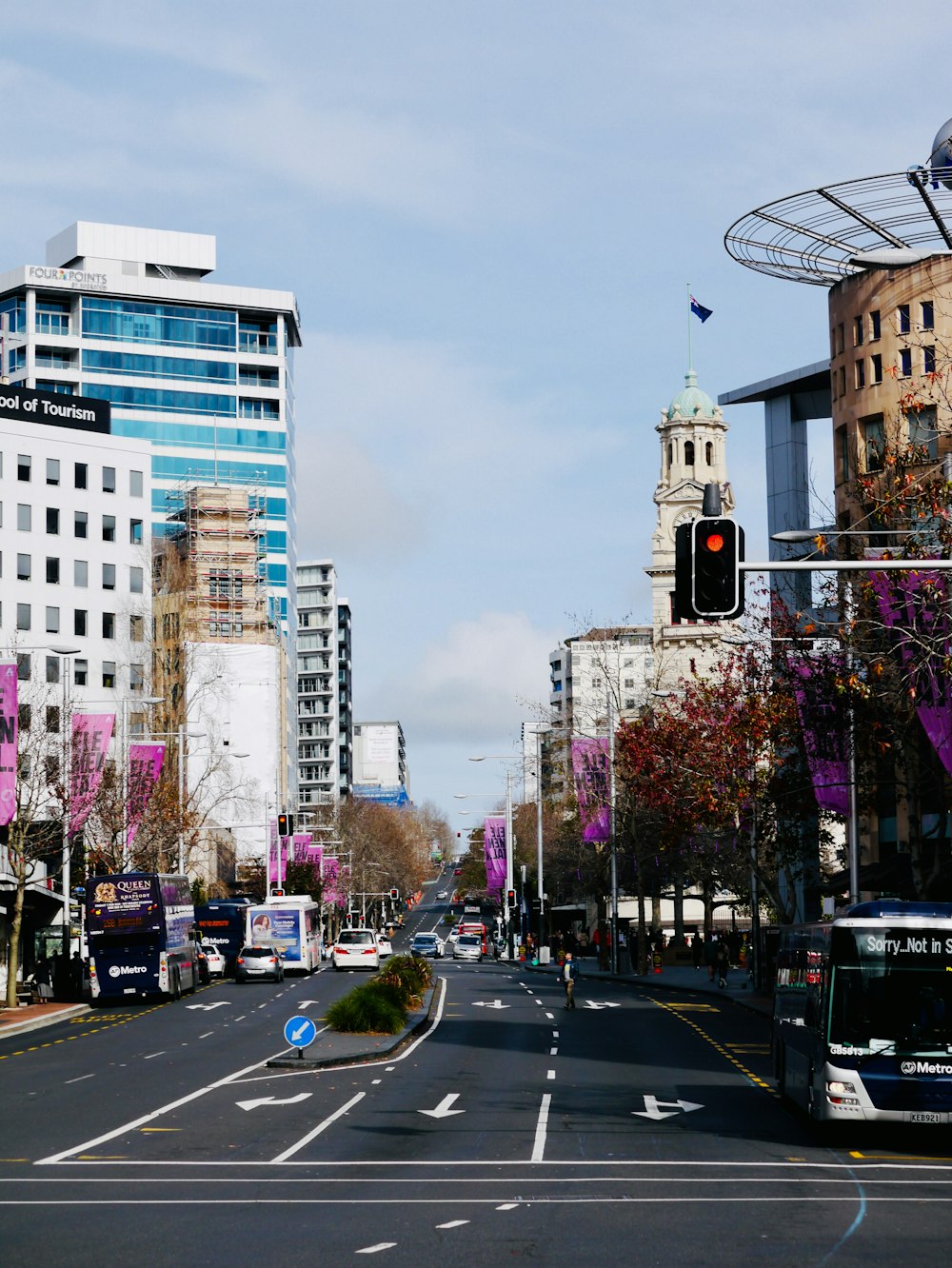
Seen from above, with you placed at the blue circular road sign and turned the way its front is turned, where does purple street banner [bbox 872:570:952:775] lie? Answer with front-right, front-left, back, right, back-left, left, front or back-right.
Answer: left

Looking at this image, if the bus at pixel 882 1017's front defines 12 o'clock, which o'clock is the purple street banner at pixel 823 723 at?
The purple street banner is roughly at 6 o'clock from the bus.

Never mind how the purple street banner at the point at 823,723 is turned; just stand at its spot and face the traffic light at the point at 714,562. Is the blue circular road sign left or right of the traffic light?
right

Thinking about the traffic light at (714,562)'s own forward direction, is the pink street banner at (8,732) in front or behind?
behind

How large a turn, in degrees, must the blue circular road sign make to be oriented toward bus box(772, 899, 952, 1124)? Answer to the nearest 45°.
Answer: approximately 45° to its left

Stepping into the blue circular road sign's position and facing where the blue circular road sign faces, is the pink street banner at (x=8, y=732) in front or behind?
behind

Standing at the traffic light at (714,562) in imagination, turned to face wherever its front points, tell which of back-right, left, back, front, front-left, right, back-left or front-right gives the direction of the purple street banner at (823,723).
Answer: back

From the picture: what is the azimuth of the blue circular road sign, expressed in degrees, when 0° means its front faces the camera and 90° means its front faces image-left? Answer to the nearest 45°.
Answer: approximately 0°
